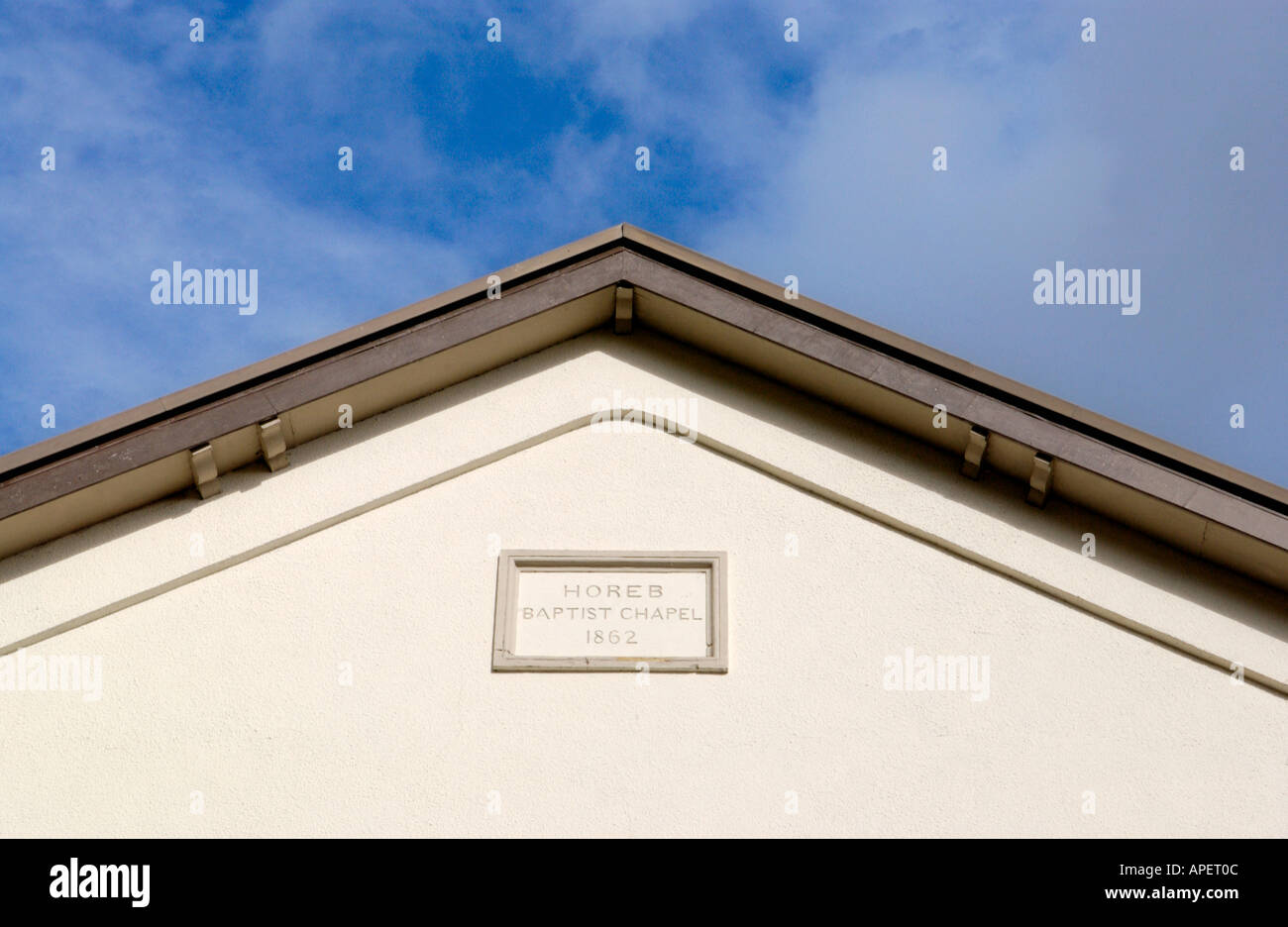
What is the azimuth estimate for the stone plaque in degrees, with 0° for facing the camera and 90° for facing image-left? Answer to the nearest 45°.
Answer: approximately 0°
